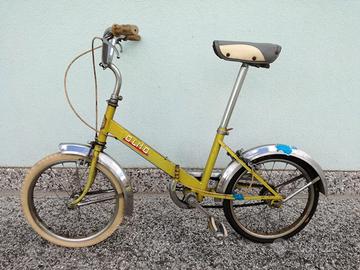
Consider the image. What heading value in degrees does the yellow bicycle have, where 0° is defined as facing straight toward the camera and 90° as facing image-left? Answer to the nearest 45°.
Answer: approximately 90°
